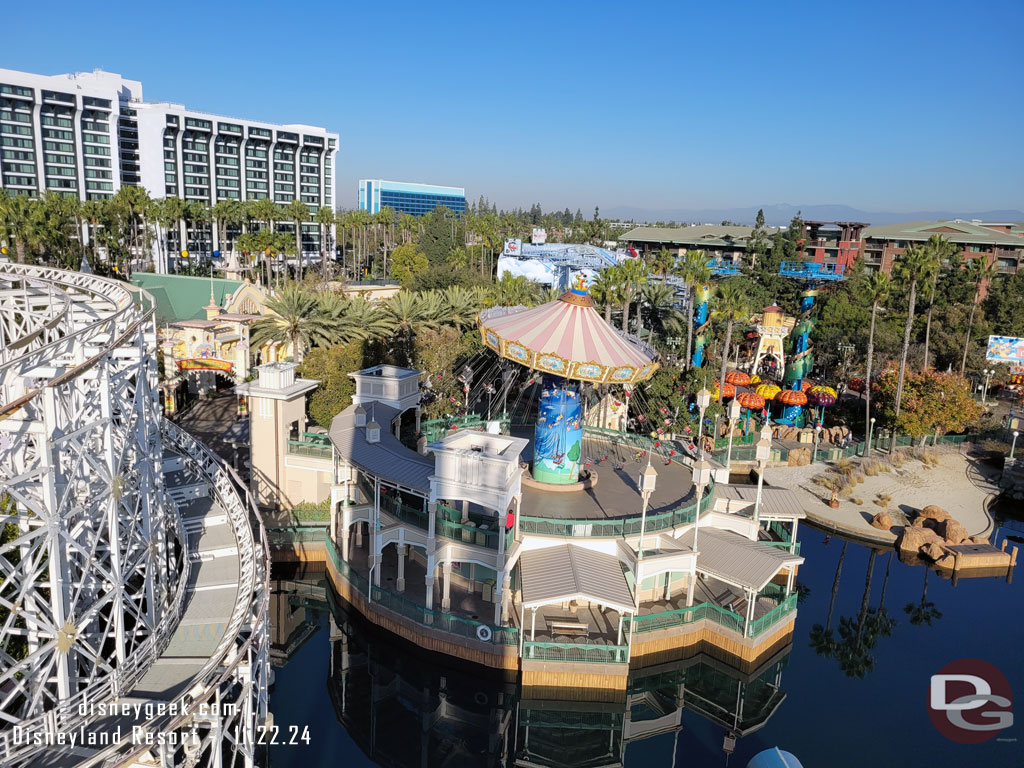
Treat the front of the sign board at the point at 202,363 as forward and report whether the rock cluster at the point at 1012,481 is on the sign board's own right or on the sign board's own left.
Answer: on the sign board's own left

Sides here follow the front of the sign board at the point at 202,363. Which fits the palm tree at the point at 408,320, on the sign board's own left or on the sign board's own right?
on the sign board's own left

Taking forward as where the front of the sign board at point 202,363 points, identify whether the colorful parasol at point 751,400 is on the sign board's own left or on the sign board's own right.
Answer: on the sign board's own left

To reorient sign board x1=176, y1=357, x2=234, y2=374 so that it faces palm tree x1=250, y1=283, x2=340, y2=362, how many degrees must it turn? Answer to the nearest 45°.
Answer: approximately 90° to its left

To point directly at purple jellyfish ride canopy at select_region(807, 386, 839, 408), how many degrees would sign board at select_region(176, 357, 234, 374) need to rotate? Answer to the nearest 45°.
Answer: approximately 90° to its left

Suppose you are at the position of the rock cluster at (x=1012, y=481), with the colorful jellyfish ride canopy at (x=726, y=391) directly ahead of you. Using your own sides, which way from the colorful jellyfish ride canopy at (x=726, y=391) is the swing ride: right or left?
left

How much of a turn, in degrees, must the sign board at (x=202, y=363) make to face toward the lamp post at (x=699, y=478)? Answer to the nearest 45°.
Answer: approximately 45° to its left

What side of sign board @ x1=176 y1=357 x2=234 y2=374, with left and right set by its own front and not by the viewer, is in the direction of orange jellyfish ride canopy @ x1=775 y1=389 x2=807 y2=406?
left

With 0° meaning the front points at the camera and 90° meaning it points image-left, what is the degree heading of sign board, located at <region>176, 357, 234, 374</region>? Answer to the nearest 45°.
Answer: approximately 0°

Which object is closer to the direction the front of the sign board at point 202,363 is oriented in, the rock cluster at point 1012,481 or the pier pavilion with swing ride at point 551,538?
the pier pavilion with swing ride

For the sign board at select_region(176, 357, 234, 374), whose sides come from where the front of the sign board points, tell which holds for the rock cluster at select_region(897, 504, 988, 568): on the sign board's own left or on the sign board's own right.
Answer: on the sign board's own left
